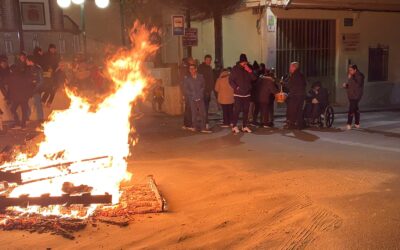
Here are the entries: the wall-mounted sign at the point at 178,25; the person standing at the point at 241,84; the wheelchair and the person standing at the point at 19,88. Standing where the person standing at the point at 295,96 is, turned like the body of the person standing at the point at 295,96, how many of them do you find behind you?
1

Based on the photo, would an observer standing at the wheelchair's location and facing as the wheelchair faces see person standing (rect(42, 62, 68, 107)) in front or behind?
in front

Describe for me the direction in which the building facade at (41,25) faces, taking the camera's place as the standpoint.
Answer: facing the viewer

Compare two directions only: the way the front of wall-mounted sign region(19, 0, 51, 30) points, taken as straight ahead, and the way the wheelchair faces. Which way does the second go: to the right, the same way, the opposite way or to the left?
to the right

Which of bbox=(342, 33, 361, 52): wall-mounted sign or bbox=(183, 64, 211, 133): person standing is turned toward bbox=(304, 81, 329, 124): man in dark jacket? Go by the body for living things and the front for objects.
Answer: the wall-mounted sign

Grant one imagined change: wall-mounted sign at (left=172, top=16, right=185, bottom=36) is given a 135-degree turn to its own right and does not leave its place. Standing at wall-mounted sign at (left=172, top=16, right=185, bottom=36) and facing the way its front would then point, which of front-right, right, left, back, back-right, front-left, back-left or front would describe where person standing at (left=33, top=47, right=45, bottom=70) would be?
front-left

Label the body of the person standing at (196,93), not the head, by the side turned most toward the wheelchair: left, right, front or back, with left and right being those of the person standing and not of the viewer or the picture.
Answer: left

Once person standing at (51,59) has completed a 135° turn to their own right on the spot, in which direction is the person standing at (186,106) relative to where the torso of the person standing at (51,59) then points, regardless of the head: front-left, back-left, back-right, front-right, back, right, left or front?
back

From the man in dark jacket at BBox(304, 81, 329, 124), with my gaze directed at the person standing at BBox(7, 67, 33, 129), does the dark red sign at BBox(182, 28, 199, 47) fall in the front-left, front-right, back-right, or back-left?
front-right
